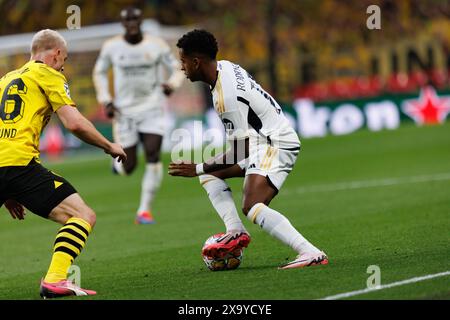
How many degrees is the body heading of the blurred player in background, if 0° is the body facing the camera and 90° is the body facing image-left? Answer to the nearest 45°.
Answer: approximately 0°

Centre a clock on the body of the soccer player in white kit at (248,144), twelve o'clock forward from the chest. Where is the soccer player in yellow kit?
The soccer player in yellow kit is roughly at 11 o'clock from the soccer player in white kit.

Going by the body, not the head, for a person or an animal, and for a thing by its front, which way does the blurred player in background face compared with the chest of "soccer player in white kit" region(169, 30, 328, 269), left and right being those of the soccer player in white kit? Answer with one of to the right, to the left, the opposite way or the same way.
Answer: to the left

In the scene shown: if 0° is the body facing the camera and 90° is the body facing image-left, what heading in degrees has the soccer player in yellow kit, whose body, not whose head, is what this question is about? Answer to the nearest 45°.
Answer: approximately 225°

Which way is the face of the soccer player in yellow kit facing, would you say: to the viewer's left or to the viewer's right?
to the viewer's right

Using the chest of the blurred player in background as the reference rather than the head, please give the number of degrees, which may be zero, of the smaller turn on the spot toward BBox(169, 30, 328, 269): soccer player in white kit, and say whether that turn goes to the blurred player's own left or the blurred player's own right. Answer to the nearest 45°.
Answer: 0° — they already face them

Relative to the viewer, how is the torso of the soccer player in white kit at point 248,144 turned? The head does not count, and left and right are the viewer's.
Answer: facing to the left of the viewer

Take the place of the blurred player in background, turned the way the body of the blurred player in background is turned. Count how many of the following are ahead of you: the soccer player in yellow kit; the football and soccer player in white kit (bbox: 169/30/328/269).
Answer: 3

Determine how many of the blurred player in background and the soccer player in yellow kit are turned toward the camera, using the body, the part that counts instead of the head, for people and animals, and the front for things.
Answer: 1
